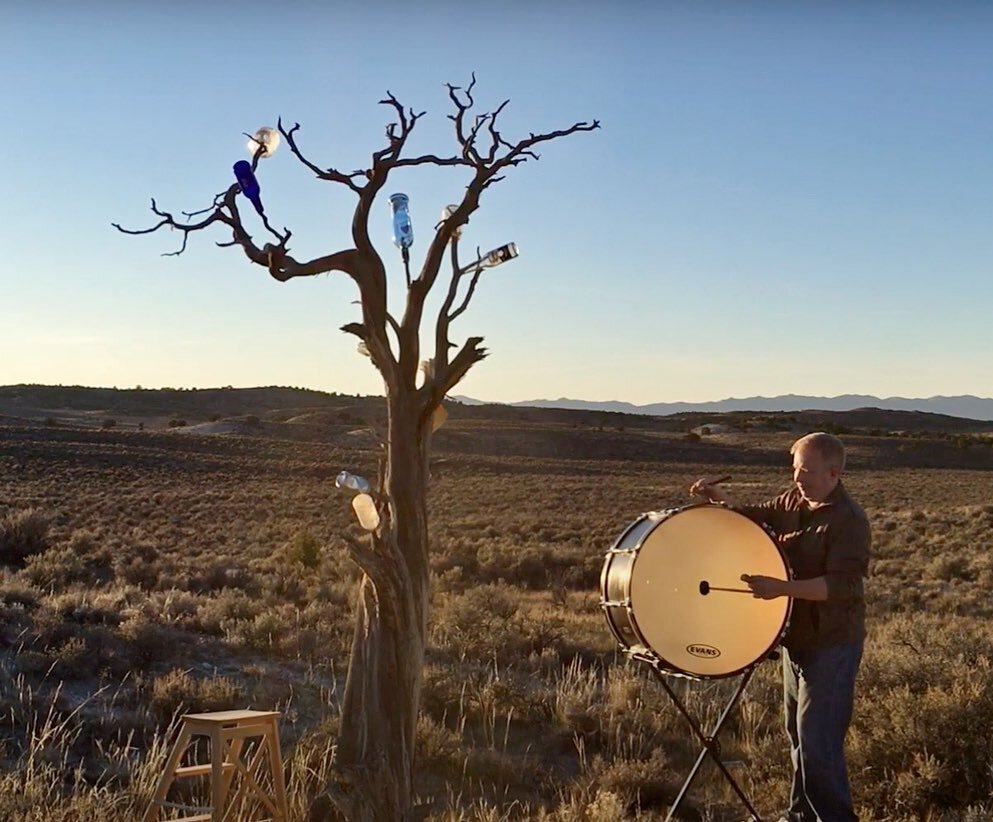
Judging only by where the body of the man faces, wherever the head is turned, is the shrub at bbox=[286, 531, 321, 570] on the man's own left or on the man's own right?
on the man's own right

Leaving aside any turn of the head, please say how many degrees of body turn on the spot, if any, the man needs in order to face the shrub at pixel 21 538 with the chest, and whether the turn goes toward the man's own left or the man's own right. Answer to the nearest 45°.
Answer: approximately 90° to the man's own right

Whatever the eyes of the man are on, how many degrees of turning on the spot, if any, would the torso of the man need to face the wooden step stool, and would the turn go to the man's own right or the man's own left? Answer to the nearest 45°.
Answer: approximately 45° to the man's own right

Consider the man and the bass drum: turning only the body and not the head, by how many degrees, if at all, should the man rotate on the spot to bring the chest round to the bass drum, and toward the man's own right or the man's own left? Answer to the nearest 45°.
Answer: approximately 45° to the man's own right

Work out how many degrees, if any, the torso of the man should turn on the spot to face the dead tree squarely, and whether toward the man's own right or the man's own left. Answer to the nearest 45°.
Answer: approximately 45° to the man's own right

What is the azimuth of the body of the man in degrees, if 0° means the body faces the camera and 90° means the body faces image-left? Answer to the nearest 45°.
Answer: approximately 45°
